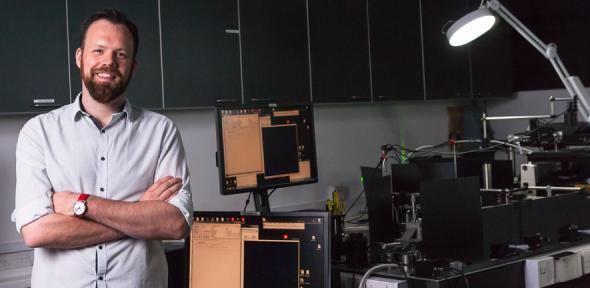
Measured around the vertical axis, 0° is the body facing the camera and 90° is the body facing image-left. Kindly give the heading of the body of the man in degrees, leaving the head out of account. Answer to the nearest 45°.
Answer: approximately 0°

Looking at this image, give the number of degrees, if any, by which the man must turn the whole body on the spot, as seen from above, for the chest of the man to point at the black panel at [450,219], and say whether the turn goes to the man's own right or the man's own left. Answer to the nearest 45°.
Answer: approximately 90° to the man's own left

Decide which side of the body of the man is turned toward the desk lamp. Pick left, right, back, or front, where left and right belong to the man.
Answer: left
